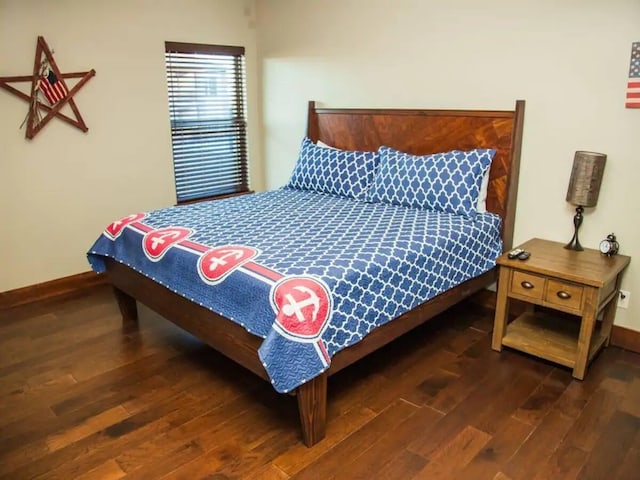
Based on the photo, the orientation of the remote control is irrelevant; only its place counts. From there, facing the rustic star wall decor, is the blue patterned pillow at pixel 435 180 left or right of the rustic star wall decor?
right

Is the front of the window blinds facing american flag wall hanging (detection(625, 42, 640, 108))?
yes

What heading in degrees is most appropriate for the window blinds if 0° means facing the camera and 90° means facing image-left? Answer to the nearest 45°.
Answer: approximately 315°

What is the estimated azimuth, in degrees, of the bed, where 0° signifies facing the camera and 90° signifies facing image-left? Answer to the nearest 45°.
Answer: approximately 45°

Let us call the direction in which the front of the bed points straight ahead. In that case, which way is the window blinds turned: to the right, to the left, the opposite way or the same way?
to the left

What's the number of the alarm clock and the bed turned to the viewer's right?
0

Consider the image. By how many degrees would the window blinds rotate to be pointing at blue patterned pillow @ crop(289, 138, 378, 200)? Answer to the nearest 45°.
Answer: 0° — it already faces it

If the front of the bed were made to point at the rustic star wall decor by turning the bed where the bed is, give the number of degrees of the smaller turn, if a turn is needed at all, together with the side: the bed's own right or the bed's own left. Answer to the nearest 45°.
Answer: approximately 90° to the bed's own right

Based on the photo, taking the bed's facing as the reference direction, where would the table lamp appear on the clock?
The table lamp is roughly at 7 o'clock from the bed.

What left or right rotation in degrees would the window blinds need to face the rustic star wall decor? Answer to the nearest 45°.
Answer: approximately 90° to its right

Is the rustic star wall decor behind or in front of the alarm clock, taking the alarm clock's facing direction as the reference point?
in front

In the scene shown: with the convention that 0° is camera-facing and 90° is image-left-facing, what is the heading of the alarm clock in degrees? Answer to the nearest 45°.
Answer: approximately 45°

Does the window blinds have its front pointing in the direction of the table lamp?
yes

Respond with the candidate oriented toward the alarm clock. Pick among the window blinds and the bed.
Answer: the window blinds

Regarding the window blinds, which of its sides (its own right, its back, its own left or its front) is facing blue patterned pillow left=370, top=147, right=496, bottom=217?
front

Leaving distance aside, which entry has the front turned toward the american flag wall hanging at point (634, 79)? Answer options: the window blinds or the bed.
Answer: the window blinds

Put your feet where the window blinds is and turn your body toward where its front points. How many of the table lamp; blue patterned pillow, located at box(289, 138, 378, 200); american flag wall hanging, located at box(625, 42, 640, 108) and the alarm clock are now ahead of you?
4
